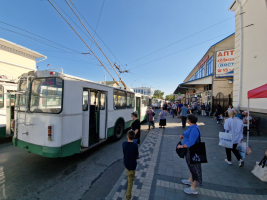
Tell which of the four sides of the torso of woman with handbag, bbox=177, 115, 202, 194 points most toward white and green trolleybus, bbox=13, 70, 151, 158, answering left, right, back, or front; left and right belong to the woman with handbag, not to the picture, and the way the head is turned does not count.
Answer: front

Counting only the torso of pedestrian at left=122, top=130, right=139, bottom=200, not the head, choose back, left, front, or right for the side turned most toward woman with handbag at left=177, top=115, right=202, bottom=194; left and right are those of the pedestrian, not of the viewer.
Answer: right

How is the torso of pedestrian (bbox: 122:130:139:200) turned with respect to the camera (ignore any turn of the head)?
away from the camera

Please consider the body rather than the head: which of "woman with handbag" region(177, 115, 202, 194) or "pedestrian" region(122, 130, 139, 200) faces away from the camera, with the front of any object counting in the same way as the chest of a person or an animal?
the pedestrian

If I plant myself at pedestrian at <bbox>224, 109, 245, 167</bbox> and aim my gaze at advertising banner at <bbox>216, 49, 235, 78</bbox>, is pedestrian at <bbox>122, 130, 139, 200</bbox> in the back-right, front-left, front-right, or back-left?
back-left

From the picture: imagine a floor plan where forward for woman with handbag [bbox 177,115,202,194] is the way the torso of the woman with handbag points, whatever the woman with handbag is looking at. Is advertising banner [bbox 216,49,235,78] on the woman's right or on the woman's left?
on the woman's right
